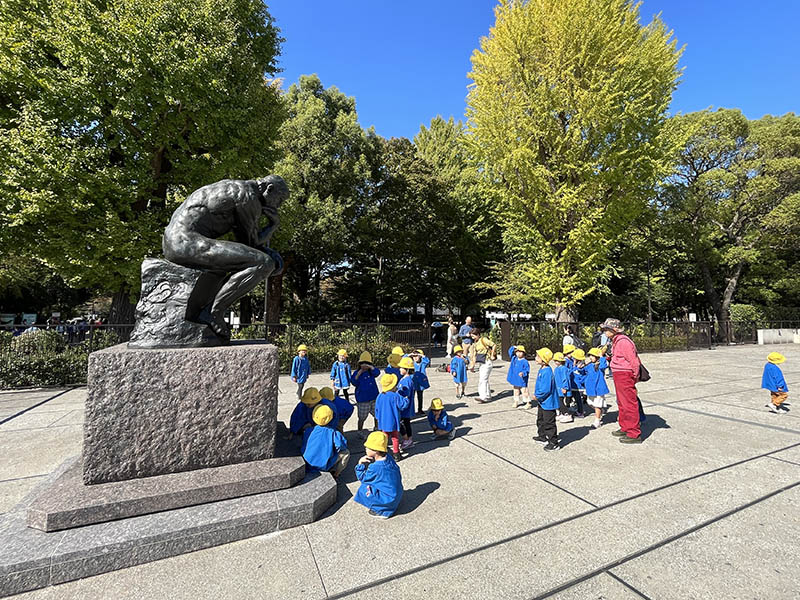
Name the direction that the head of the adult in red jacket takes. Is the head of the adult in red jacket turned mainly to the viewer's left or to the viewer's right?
to the viewer's left

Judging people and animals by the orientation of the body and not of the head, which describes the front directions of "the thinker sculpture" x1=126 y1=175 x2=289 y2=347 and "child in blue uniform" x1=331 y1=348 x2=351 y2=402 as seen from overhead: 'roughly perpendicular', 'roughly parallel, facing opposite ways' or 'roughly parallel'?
roughly perpendicular

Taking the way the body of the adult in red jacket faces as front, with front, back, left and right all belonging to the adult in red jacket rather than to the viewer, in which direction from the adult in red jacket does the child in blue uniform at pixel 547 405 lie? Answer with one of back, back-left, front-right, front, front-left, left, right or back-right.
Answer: front-left

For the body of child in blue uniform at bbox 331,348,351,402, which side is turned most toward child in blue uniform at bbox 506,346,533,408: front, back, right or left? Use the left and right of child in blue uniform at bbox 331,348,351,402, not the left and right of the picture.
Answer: left

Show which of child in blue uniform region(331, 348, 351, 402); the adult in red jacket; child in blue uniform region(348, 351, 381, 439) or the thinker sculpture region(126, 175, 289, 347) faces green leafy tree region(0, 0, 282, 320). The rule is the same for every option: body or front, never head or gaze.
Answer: the adult in red jacket

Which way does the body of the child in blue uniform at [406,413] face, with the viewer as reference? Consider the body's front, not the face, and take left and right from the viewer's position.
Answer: facing to the left of the viewer

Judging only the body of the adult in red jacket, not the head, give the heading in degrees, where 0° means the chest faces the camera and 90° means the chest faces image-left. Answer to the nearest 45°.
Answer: approximately 90°

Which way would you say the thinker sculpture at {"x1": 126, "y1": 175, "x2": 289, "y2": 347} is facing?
to the viewer's right

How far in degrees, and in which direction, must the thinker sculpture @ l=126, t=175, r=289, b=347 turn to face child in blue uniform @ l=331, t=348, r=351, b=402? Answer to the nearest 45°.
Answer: approximately 45° to its left
